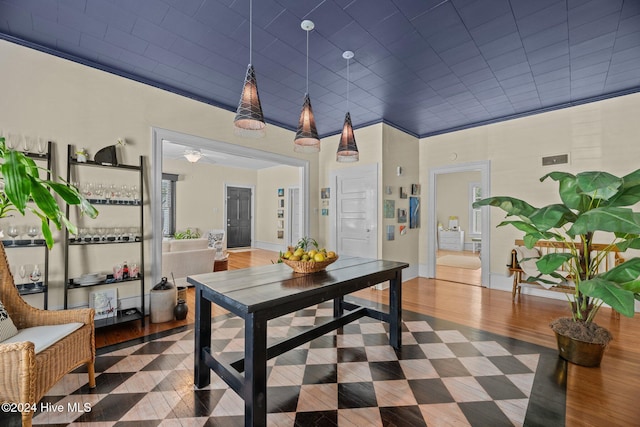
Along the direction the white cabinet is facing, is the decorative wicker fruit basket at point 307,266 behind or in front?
in front

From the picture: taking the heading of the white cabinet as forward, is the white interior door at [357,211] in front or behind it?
in front

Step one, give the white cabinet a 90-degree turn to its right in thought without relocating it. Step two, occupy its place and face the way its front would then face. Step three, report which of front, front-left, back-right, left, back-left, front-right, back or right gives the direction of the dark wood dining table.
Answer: back-left

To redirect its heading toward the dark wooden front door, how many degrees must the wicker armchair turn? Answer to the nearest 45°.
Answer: approximately 90° to its left

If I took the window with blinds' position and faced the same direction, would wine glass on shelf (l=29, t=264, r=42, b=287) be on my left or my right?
on my right

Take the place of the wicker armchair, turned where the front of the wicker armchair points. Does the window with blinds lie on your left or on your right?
on your left

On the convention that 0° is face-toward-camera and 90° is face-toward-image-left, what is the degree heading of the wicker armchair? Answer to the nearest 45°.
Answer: approximately 315°

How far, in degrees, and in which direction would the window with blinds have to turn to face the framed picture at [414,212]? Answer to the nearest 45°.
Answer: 0° — it already faces it

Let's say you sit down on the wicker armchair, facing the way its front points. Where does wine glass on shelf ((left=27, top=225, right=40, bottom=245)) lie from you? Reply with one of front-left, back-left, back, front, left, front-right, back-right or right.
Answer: back-left

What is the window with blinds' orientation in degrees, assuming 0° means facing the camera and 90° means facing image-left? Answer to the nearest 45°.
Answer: approximately 315°

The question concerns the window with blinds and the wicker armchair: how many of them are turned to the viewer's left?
0

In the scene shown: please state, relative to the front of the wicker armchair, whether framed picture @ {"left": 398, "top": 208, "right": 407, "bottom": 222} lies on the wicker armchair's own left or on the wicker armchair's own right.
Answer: on the wicker armchair's own left

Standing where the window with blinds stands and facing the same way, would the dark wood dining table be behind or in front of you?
in front

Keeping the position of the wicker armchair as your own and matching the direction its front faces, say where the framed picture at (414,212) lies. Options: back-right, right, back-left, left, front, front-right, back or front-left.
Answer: front-left
